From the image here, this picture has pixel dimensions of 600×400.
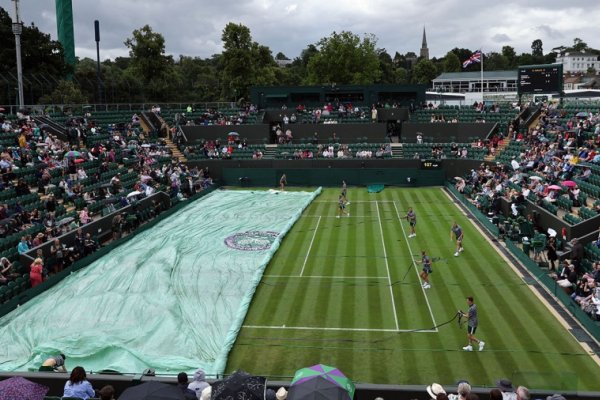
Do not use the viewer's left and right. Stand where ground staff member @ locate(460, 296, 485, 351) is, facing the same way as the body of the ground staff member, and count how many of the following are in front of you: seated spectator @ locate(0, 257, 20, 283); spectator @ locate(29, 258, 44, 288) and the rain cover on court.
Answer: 3

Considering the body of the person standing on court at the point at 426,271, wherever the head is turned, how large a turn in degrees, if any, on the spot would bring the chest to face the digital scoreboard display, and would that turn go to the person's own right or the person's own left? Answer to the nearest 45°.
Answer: approximately 90° to the person's own right

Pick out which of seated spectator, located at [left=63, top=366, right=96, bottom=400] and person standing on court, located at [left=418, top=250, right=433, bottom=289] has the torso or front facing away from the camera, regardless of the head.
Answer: the seated spectator

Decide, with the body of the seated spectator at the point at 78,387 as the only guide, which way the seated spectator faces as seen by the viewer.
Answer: away from the camera

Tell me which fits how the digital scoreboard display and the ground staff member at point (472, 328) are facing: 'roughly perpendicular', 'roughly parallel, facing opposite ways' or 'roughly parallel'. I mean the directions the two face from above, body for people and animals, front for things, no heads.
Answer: roughly perpendicular

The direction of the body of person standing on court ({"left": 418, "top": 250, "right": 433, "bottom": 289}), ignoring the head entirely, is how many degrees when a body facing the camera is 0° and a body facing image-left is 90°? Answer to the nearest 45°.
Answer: approximately 90°

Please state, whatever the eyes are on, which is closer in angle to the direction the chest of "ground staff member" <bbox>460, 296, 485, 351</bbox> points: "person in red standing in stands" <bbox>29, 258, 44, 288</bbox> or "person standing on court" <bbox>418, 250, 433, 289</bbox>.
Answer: the person in red standing in stands

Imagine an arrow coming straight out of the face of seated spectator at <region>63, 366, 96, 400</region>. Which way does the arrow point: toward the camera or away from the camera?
away from the camera

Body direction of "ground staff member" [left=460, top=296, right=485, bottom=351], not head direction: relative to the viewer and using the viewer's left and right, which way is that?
facing to the left of the viewer

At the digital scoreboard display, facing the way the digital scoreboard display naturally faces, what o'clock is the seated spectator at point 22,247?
The seated spectator is roughly at 1 o'clock from the digital scoreboard display.

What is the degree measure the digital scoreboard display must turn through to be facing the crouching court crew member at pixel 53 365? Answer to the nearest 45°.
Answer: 0° — it already faces them
